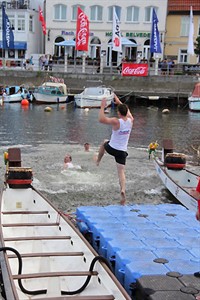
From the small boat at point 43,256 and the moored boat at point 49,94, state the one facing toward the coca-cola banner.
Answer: the small boat

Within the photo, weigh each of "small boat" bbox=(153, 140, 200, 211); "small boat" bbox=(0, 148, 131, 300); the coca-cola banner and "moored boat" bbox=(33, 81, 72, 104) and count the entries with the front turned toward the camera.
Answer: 1

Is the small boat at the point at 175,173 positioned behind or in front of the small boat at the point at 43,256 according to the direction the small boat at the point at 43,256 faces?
in front

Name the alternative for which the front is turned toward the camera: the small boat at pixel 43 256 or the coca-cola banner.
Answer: the coca-cola banner

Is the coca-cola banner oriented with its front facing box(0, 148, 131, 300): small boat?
yes

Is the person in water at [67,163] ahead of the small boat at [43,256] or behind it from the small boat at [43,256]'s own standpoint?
ahead

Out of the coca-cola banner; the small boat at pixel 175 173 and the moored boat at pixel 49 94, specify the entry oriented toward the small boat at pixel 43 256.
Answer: the coca-cola banner

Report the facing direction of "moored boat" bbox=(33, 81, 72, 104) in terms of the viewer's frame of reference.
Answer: facing to the left of the viewer

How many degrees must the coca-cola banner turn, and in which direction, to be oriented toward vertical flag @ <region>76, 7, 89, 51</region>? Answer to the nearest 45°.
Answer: approximately 90° to its right

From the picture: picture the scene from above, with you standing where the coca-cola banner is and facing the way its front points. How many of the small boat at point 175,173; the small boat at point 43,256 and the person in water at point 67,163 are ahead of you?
3

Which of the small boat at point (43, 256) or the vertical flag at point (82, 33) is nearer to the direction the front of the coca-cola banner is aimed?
the small boat

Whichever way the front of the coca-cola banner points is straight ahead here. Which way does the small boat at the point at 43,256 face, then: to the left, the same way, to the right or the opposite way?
the opposite way

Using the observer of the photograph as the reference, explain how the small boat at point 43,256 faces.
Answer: facing away from the viewer

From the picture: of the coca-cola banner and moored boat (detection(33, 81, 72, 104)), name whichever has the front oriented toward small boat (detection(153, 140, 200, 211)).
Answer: the coca-cola banner

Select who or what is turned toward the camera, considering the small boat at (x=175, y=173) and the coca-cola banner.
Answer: the coca-cola banner

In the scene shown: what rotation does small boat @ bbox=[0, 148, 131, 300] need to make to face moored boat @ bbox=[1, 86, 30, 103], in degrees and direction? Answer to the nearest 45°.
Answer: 0° — it already faces it

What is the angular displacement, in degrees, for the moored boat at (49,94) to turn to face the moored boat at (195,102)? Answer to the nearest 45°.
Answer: approximately 180°

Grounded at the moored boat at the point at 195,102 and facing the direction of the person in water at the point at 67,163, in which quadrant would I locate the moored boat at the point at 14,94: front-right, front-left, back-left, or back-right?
front-right

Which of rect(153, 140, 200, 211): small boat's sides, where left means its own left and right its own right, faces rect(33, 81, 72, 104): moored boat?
front

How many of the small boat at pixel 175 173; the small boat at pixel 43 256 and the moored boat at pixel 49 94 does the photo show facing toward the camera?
0

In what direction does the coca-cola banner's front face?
toward the camera
